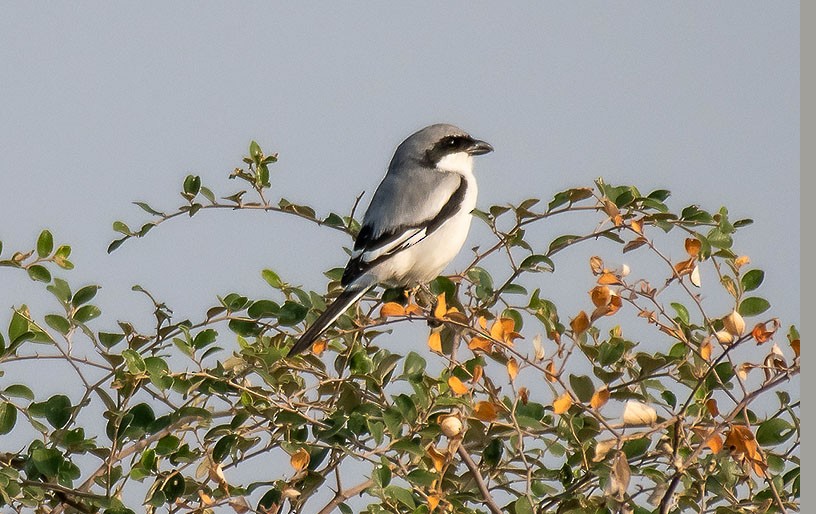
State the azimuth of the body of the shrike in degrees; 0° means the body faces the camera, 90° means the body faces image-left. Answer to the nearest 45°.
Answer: approximately 270°
